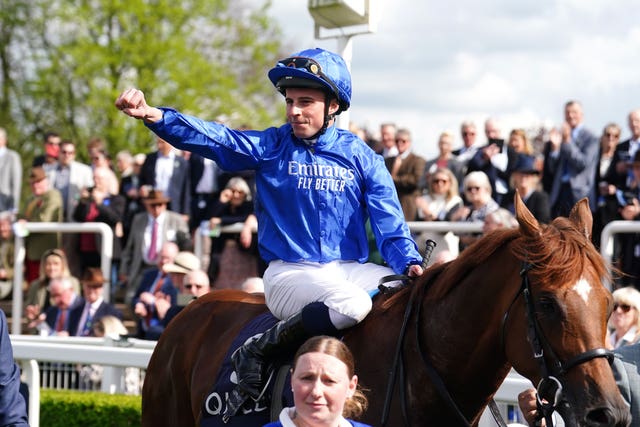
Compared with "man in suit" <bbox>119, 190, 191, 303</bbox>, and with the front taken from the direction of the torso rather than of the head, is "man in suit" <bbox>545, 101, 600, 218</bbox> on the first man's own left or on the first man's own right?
on the first man's own left

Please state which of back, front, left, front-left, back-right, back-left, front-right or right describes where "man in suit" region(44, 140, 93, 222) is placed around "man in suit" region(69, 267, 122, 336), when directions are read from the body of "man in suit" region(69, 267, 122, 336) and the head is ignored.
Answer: back

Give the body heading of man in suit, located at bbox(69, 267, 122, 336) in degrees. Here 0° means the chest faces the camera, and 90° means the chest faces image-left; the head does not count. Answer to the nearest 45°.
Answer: approximately 0°

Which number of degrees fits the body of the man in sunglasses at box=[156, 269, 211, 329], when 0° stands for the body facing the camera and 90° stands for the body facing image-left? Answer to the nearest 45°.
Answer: approximately 0°

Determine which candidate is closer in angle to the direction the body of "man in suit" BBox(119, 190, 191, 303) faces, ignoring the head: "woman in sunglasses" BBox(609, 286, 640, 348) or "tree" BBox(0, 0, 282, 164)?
the woman in sunglasses

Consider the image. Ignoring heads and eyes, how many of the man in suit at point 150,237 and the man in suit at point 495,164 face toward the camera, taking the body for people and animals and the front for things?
2

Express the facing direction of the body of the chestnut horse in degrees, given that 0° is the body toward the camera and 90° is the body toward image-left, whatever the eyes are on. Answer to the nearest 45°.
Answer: approximately 315°

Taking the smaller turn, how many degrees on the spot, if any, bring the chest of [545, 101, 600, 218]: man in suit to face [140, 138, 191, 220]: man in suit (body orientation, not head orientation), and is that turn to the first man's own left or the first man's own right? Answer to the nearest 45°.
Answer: approximately 45° to the first man's own right

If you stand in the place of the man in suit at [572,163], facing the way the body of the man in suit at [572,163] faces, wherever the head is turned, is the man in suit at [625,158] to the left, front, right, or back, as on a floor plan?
left

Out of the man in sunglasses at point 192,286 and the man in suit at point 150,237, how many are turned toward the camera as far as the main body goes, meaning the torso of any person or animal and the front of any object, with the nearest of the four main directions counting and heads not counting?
2
